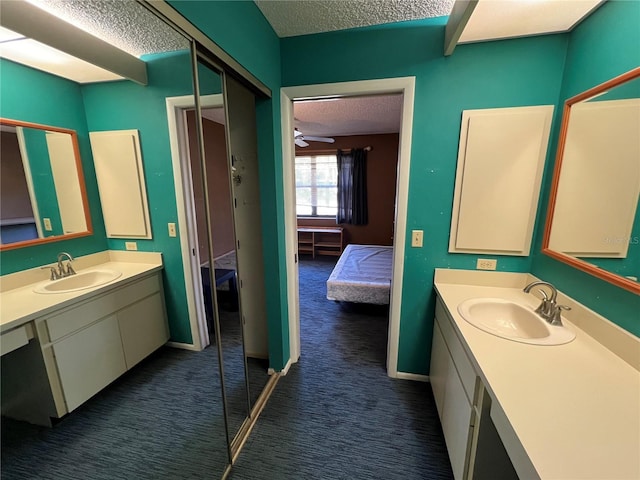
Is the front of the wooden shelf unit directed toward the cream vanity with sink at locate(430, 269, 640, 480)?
yes

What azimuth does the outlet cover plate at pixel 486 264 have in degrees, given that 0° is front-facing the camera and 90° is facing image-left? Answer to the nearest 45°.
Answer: approximately 0°

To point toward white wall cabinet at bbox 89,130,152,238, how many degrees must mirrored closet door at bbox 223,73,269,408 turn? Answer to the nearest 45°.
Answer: approximately 135° to its right

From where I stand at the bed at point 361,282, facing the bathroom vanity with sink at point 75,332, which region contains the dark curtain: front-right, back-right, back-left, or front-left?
back-right

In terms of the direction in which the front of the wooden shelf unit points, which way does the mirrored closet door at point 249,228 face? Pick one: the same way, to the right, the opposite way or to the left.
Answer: to the left

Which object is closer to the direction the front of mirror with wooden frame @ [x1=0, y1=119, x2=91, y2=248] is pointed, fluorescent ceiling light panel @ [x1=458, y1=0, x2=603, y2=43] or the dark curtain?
the fluorescent ceiling light panel

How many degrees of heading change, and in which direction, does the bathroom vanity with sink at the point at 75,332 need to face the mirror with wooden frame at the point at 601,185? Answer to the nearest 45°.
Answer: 0° — it already faces it
